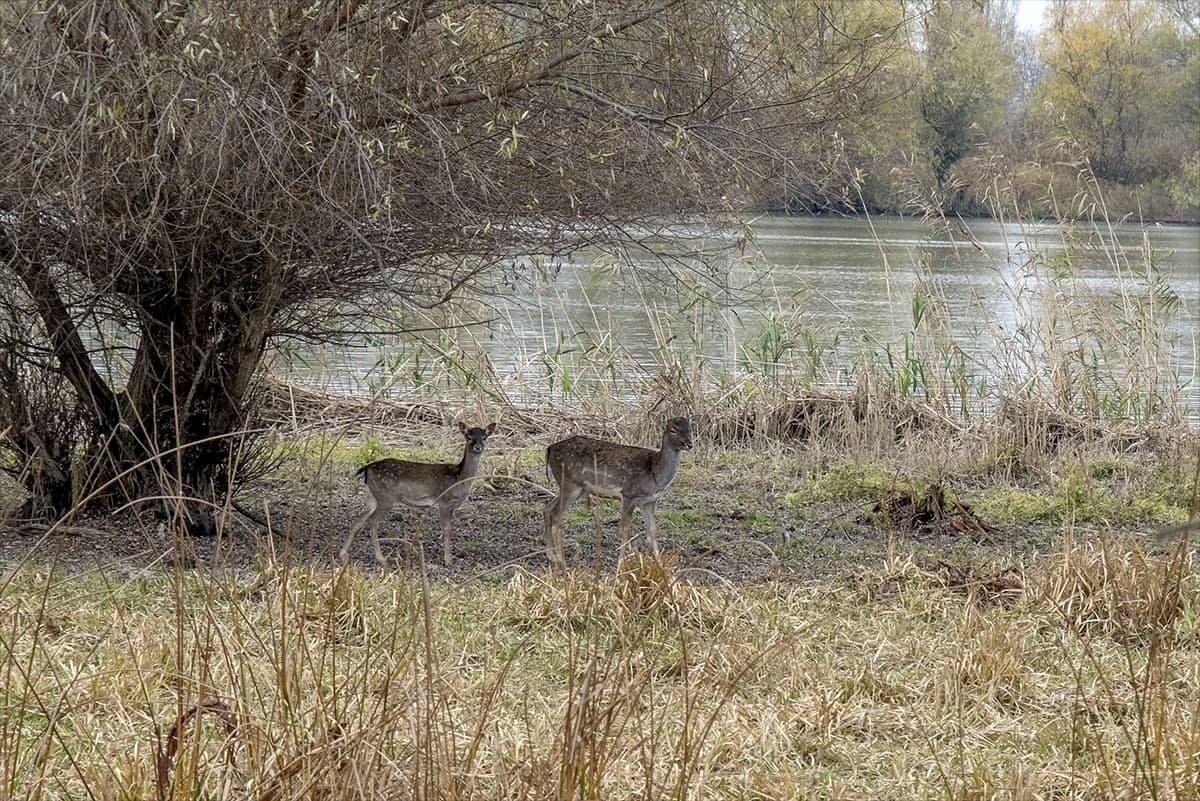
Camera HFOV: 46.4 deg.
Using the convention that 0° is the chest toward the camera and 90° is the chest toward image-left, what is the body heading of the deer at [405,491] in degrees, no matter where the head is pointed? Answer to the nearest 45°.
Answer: approximately 270°

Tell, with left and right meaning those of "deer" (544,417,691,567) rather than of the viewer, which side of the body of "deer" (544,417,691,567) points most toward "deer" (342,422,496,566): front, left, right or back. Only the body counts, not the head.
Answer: back

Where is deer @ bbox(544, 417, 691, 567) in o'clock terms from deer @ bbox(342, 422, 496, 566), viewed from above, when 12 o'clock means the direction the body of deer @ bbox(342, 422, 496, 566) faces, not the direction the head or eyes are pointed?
deer @ bbox(544, 417, 691, 567) is roughly at 12 o'clock from deer @ bbox(342, 422, 496, 566).

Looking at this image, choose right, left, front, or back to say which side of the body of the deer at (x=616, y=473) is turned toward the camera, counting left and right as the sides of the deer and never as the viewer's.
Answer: right

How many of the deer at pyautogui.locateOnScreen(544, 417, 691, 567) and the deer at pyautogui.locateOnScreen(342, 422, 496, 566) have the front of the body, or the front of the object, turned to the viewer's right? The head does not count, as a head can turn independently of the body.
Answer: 2
